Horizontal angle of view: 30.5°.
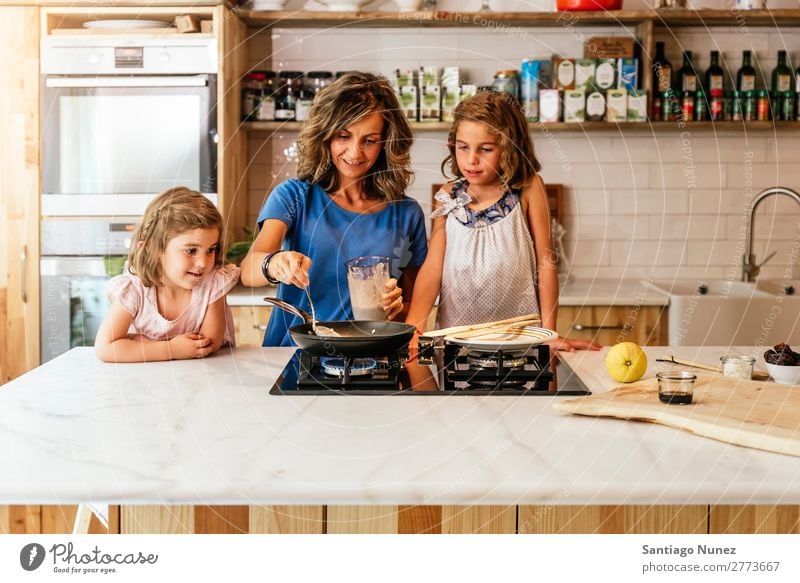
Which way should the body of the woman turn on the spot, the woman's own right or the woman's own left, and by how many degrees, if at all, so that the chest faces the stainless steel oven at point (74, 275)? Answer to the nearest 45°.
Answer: approximately 135° to the woman's own right

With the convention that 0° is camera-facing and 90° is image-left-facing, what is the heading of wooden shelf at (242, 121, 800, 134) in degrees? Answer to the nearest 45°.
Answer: approximately 0°

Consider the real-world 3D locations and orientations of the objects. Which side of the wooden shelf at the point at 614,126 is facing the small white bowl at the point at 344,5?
right

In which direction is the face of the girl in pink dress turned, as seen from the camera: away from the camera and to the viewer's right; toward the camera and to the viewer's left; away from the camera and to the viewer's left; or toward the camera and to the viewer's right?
toward the camera and to the viewer's right

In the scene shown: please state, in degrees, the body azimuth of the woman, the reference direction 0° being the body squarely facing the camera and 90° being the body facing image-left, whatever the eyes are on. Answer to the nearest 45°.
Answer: approximately 0°

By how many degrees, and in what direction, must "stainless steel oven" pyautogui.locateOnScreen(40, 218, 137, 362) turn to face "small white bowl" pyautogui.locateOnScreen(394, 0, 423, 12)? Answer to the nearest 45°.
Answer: approximately 90° to its left

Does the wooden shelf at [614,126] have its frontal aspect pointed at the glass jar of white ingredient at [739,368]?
yes
